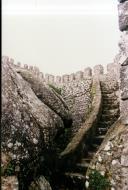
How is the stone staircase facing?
toward the camera

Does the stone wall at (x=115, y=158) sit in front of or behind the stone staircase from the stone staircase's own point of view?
in front

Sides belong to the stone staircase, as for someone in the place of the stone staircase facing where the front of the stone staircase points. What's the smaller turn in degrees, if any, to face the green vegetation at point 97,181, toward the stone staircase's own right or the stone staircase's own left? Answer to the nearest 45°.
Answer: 0° — it already faces it
